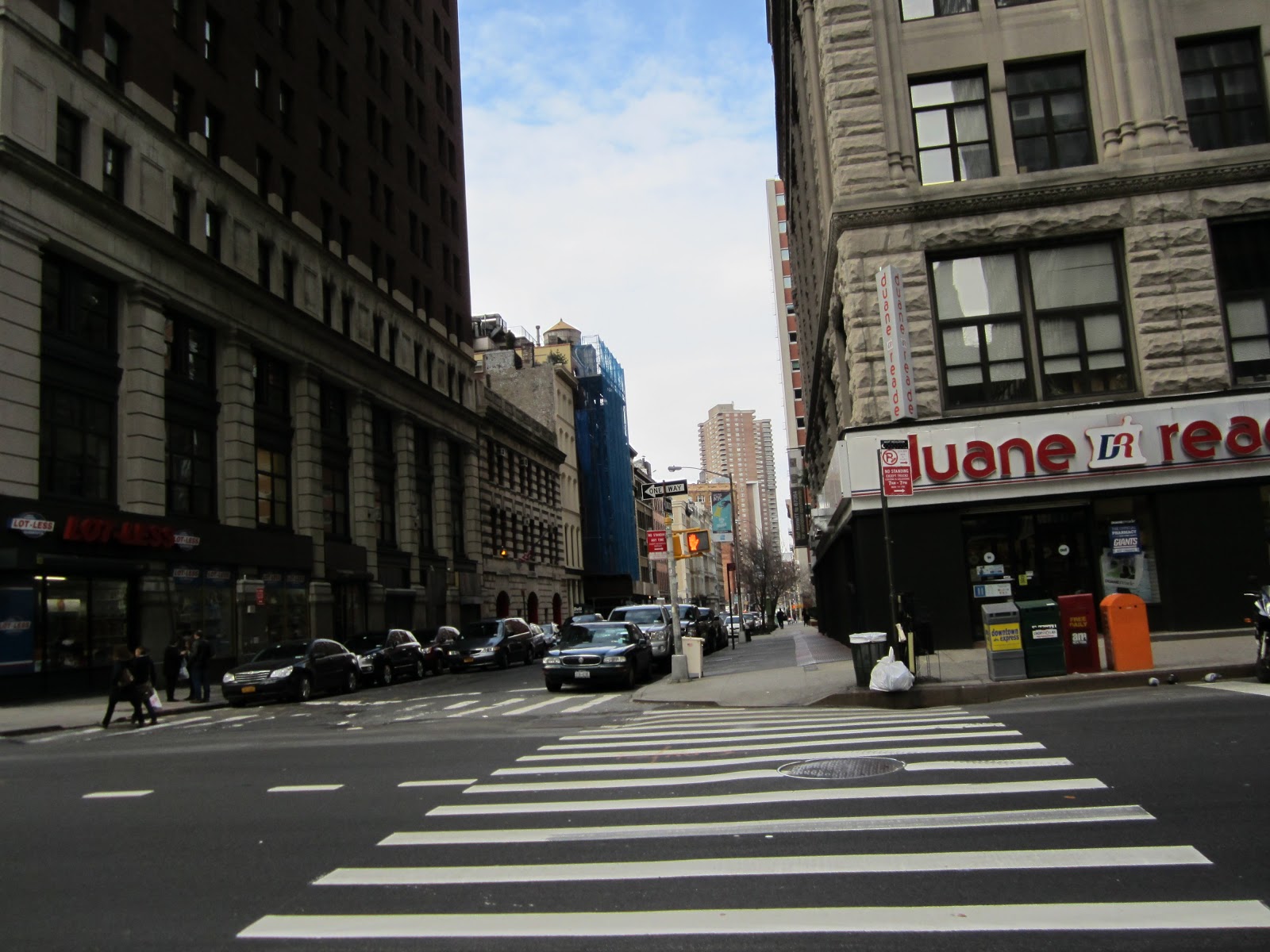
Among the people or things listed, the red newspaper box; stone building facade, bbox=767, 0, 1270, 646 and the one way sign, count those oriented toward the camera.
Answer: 3

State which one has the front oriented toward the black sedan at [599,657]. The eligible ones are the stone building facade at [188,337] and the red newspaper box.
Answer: the stone building facade

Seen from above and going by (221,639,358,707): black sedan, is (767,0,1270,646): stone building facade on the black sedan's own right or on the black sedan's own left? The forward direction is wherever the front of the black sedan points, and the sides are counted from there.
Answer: on the black sedan's own left

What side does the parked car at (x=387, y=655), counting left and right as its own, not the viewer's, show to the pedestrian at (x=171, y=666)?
front

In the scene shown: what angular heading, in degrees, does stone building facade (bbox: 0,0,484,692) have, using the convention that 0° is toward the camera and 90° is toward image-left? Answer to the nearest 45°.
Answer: approximately 315°

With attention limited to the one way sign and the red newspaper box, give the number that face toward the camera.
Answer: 2

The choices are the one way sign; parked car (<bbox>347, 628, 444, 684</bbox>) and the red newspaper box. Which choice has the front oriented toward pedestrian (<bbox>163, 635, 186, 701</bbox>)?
the parked car

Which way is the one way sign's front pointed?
toward the camera

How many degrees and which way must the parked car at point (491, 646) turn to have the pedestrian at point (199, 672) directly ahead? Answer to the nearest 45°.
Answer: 0° — it already faces them

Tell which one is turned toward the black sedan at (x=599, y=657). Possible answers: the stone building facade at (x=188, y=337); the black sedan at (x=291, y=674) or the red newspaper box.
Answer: the stone building facade

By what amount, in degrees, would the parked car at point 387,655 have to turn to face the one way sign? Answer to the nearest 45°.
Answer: approximately 90° to its left

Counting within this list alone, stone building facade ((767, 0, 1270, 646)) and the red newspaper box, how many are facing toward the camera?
2

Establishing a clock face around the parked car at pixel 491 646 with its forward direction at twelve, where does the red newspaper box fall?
The red newspaper box is roughly at 10 o'clock from the parked car.

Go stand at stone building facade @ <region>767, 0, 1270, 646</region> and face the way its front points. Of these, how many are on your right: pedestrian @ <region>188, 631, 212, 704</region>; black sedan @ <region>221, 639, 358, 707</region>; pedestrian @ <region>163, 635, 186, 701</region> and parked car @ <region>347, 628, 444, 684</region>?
4

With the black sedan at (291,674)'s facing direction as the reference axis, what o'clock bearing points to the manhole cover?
The manhole cover is roughly at 10 o'clock from the black sedan.
